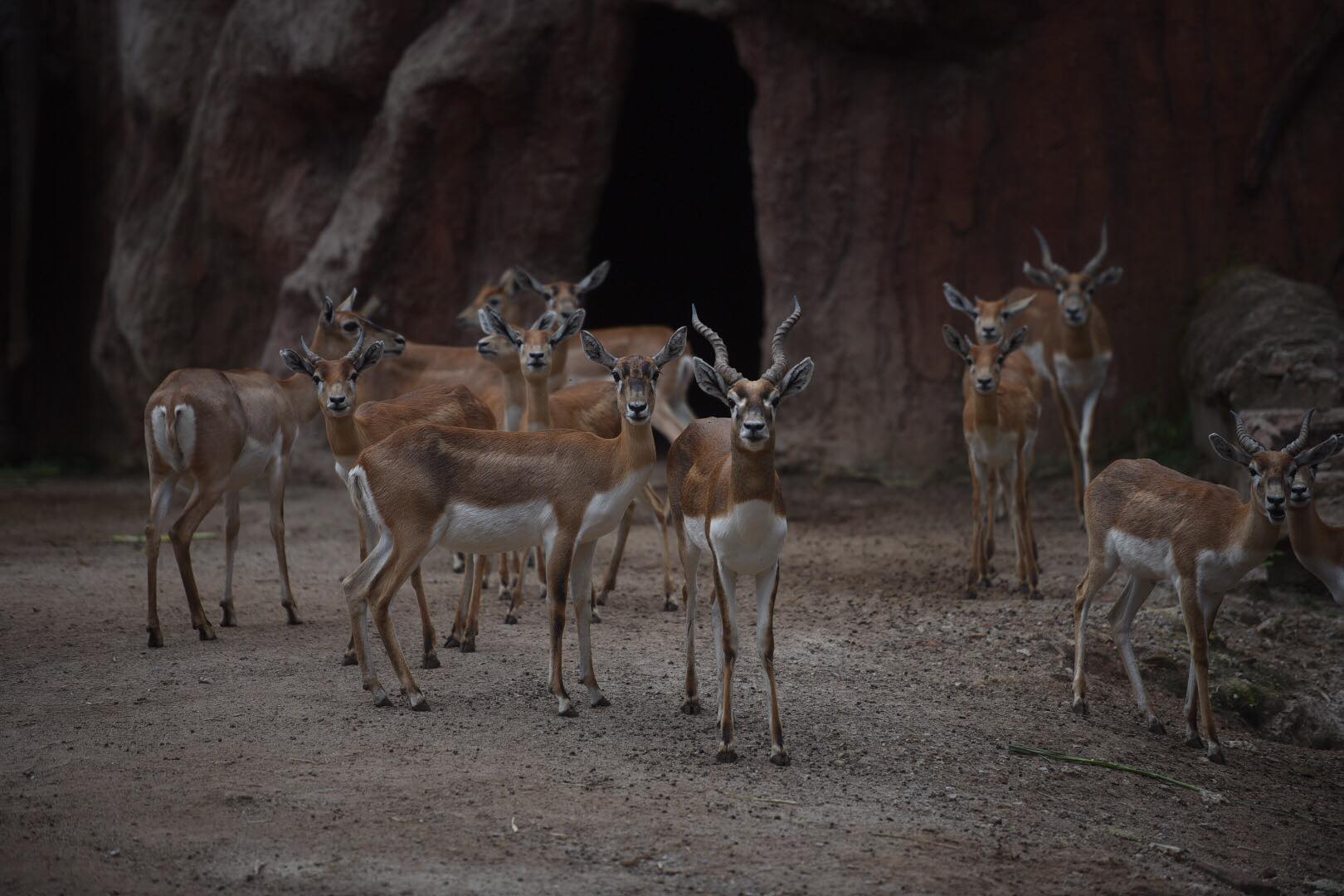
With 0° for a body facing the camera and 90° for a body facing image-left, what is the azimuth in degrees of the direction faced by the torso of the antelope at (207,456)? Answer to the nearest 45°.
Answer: approximately 225°

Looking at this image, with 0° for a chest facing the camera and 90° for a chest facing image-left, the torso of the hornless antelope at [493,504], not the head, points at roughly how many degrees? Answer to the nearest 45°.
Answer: approximately 270°

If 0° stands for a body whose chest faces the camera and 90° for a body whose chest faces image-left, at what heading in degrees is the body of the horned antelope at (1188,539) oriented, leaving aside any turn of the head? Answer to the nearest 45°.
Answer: approximately 315°

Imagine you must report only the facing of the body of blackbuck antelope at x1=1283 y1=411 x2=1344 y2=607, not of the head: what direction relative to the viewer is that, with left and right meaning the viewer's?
facing to the left of the viewer

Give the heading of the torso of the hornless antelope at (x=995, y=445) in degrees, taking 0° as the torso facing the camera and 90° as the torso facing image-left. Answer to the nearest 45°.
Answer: approximately 0°

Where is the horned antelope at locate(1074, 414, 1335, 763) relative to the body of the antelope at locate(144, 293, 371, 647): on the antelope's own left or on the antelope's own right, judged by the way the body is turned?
on the antelope's own right

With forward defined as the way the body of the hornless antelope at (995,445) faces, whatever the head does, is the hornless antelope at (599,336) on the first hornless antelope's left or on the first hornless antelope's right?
on the first hornless antelope's right

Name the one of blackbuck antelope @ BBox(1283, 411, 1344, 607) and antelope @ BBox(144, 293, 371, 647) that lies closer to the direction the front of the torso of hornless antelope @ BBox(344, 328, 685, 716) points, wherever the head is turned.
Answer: the blackbuck antelope
